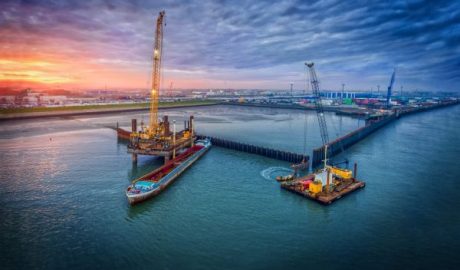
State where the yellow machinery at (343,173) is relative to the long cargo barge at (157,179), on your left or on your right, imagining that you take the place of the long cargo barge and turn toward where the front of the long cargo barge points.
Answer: on your left

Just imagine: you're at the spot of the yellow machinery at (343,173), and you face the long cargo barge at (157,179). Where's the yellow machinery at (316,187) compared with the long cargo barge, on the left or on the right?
left
